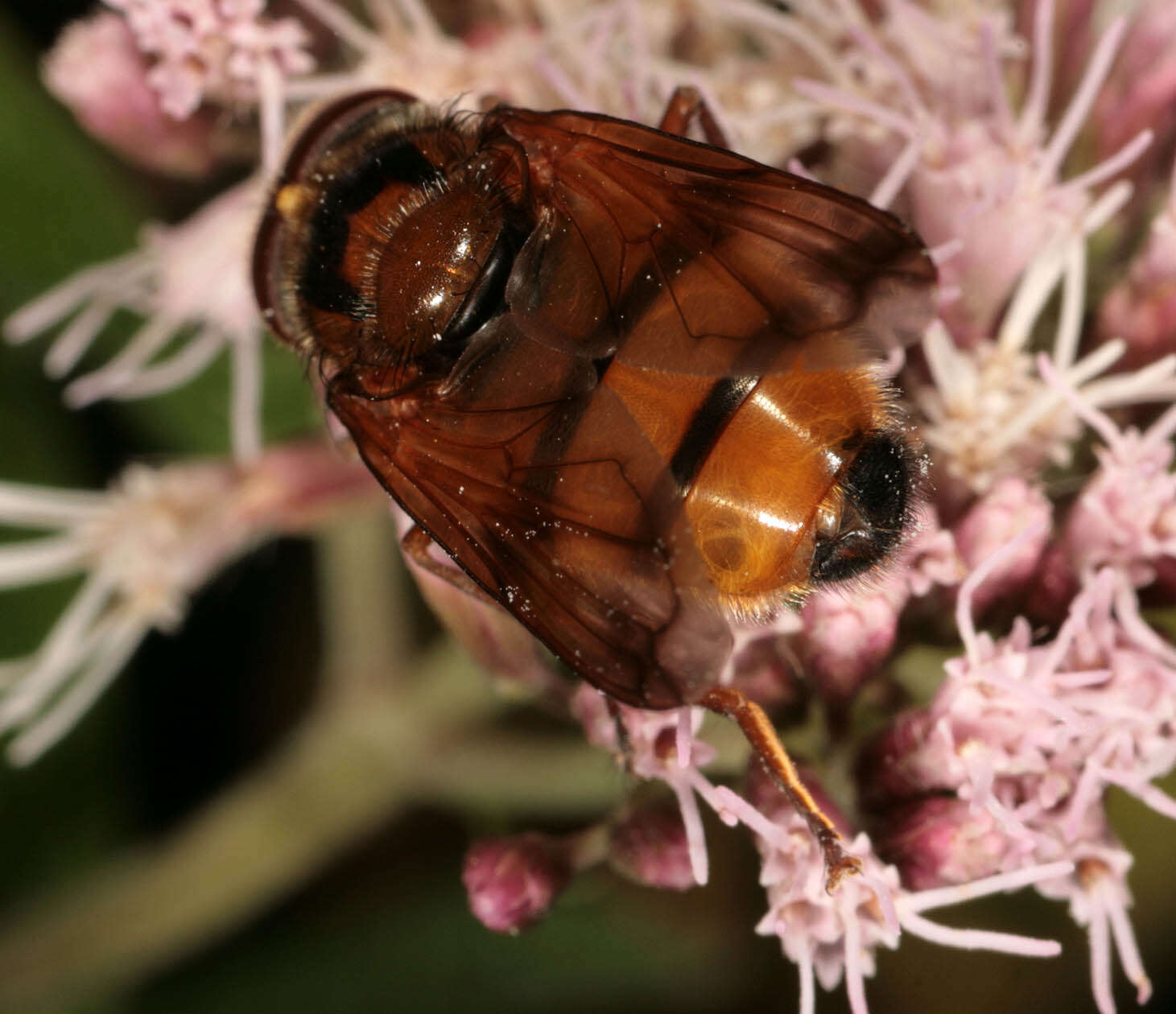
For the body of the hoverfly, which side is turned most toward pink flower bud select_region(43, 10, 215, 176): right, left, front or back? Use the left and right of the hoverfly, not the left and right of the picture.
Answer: front

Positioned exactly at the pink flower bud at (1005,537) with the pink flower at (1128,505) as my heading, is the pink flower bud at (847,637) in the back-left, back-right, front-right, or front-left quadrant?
back-right

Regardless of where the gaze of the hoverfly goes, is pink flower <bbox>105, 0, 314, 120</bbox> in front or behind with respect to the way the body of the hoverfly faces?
in front

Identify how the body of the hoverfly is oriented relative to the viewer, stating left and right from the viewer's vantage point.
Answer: facing away from the viewer and to the left of the viewer

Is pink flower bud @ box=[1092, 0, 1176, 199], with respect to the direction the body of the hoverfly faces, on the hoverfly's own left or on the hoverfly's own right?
on the hoverfly's own right
